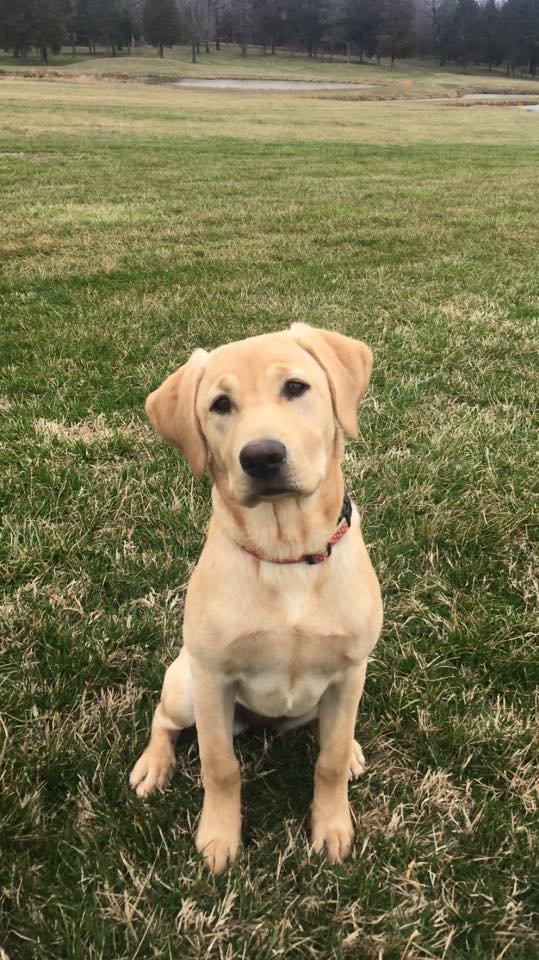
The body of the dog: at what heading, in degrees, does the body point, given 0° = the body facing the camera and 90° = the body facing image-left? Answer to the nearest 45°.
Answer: approximately 0°
